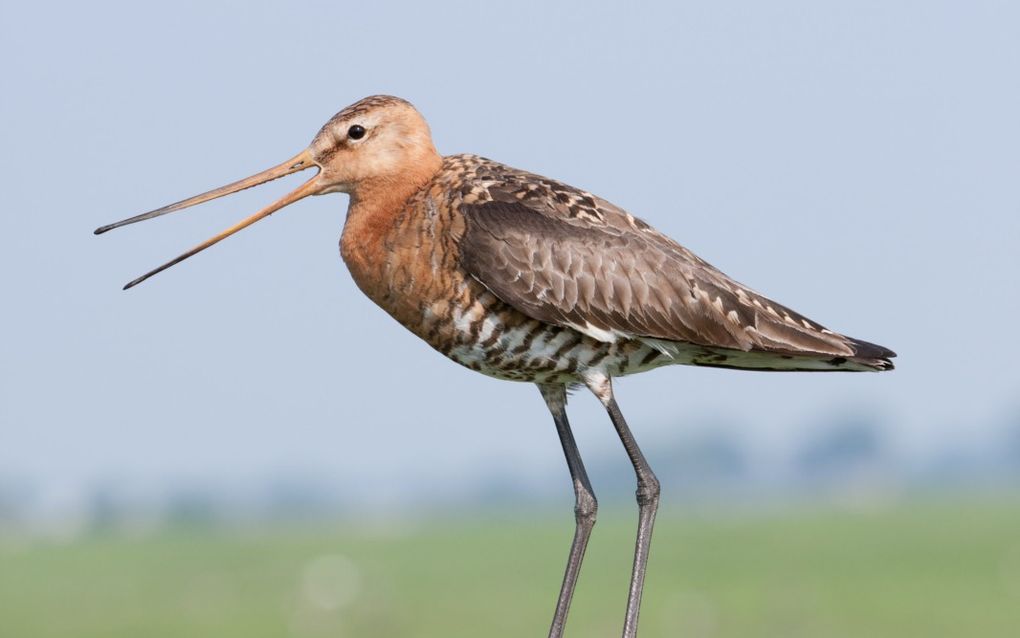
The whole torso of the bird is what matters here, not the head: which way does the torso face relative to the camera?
to the viewer's left
